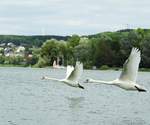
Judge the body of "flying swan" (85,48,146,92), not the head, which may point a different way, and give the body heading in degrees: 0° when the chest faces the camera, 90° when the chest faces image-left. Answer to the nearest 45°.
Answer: approximately 90°
